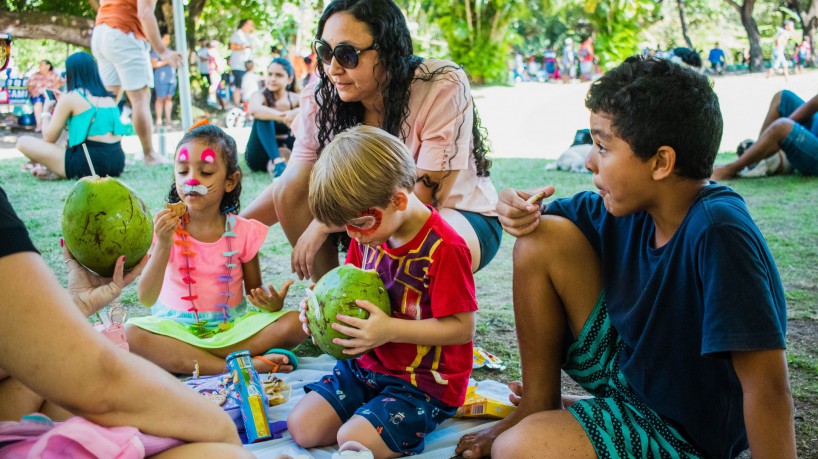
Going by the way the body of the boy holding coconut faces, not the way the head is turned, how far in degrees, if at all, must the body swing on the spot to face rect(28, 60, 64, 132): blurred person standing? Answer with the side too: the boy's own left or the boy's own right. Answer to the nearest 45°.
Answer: approximately 90° to the boy's own right

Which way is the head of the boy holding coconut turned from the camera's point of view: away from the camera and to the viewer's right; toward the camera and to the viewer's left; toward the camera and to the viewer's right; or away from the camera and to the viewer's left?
toward the camera and to the viewer's left

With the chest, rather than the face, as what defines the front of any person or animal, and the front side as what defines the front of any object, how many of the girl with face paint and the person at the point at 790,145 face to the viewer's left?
1

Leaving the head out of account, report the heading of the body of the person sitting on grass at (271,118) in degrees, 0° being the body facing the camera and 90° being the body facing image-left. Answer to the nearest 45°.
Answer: approximately 315°

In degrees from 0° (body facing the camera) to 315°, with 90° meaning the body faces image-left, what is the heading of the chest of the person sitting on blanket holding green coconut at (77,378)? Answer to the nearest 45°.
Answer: approximately 270°

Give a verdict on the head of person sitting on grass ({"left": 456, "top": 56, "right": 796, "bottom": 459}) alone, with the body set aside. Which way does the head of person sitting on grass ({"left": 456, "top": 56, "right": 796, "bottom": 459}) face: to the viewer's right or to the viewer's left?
to the viewer's left

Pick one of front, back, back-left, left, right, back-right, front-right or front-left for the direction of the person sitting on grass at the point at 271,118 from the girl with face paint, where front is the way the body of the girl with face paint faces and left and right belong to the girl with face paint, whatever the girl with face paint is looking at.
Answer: back

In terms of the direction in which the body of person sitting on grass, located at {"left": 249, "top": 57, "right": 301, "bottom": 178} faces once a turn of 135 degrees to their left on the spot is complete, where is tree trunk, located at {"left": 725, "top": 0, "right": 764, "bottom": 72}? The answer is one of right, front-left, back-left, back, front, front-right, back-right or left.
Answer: front-right

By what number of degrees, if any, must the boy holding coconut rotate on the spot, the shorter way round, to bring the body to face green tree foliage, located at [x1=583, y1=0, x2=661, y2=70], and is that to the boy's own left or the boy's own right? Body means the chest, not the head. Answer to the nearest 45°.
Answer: approximately 135° to the boy's own right

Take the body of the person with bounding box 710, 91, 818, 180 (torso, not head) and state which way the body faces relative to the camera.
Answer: to the viewer's left

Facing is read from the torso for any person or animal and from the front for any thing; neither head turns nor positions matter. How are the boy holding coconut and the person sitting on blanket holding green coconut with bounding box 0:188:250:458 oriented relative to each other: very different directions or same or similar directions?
very different directions

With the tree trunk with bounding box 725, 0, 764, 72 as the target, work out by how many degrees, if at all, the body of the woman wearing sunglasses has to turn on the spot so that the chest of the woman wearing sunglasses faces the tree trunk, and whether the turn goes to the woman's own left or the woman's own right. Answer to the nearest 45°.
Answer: approximately 180°

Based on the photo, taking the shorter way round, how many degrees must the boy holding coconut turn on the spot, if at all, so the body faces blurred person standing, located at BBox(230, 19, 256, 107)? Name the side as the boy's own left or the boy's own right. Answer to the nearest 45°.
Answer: approximately 135° to the boy's own right

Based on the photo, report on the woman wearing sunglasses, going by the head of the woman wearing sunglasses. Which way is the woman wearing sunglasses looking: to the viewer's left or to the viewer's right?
to the viewer's left

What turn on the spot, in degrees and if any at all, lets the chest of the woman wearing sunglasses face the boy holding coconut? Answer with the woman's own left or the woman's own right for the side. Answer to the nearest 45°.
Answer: approximately 45° to the woman's own left
